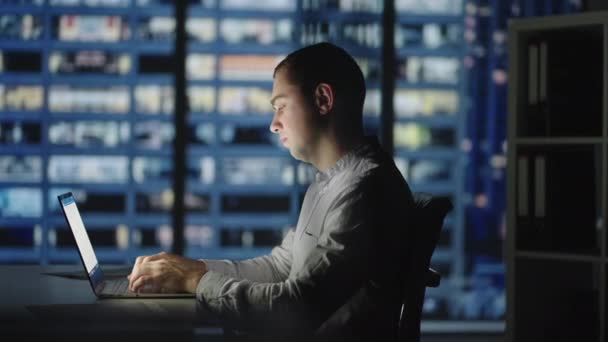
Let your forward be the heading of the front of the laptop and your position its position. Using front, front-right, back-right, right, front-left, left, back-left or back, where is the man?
front-right

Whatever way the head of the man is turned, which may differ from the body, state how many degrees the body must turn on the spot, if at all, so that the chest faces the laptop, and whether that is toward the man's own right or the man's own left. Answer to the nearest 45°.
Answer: approximately 45° to the man's own right

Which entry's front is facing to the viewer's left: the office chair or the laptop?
the office chair

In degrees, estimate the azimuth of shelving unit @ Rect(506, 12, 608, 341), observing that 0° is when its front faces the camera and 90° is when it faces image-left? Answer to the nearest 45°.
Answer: approximately 45°

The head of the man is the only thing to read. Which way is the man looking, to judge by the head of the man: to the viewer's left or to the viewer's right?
to the viewer's left

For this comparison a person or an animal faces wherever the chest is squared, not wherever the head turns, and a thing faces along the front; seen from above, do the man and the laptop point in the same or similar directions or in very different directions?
very different directions

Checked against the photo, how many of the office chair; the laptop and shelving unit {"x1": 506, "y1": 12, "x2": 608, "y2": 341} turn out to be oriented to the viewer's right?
1

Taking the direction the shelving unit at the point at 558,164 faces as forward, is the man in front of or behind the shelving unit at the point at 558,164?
in front

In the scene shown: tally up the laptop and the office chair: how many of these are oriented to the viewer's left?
1

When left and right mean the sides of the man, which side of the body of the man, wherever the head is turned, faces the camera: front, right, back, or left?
left

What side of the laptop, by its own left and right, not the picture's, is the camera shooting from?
right

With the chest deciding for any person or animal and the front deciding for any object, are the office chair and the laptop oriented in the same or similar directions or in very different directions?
very different directions

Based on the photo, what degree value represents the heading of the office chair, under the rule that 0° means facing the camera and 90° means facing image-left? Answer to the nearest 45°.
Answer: approximately 90°

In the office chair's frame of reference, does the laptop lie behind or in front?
in front

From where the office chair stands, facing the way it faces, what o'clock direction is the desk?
The desk is roughly at 12 o'clock from the office chair.
